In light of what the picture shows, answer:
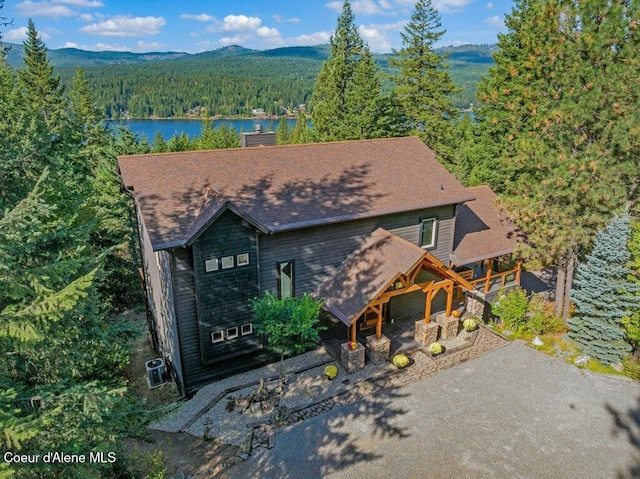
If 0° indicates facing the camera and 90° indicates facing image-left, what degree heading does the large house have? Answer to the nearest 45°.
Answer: approximately 315°

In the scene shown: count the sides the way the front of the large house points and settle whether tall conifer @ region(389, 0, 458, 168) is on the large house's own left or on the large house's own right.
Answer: on the large house's own left

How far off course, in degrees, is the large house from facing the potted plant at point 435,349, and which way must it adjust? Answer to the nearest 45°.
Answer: approximately 45° to its left

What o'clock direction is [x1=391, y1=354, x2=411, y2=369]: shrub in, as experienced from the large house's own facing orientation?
The shrub is roughly at 11 o'clock from the large house.

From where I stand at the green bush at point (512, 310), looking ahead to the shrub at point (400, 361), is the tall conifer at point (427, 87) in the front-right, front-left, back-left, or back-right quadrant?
back-right
